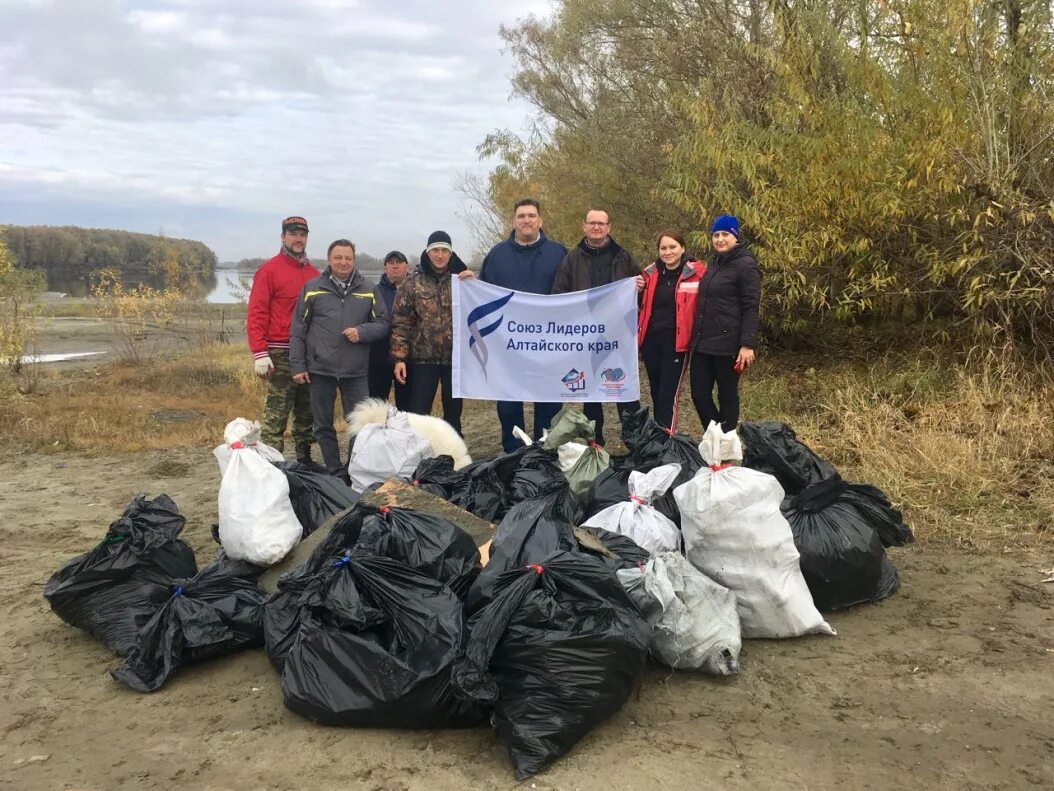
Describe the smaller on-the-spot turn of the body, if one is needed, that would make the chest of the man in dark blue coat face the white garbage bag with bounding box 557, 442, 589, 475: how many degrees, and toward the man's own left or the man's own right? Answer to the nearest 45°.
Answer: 0° — they already face it

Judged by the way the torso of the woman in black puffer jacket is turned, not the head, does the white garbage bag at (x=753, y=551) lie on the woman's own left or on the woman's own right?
on the woman's own left

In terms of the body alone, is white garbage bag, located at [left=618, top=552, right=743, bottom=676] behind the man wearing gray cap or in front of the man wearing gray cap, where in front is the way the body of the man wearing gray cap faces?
in front

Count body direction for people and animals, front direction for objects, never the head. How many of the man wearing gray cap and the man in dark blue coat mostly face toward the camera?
2

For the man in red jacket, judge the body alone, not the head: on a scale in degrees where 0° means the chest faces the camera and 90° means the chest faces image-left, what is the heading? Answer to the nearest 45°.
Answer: approximately 315°

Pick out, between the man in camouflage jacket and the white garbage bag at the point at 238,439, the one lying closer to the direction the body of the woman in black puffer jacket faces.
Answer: the white garbage bag

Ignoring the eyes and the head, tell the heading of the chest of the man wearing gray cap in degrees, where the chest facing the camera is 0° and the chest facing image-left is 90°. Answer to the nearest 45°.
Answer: approximately 0°

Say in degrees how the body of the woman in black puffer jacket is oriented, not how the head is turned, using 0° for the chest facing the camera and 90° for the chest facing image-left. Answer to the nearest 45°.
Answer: approximately 45°

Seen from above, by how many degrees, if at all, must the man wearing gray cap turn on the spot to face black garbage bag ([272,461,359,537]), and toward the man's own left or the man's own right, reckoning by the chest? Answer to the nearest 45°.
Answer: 0° — they already face it

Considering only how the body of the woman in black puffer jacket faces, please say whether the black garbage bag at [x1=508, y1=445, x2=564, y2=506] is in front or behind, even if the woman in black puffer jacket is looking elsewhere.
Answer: in front

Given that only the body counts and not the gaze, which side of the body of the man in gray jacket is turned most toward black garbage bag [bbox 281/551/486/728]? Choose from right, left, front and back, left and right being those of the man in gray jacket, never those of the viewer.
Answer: front
